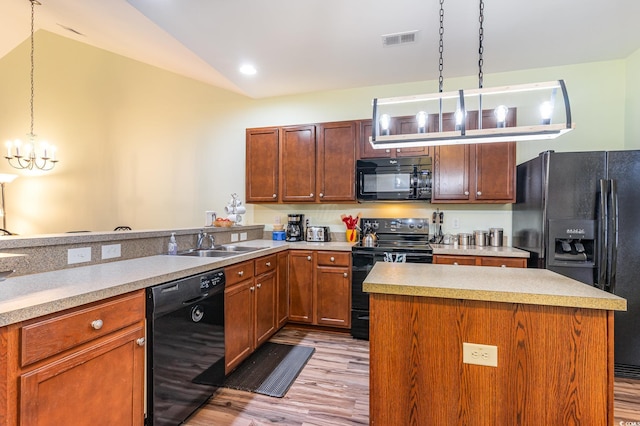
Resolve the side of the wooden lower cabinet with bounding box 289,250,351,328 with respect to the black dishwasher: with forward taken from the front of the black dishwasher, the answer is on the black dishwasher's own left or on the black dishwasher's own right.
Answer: on the black dishwasher's own left

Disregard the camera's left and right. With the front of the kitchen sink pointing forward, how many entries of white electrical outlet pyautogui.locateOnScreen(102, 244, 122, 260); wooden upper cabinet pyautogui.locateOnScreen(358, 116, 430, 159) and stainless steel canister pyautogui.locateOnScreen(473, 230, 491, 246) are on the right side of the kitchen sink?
1

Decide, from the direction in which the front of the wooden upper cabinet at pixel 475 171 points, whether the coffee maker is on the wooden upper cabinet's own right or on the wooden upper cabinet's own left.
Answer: on the wooden upper cabinet's own right

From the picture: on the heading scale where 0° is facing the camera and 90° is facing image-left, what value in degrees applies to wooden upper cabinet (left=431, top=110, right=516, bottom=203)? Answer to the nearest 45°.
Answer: approximately 0°

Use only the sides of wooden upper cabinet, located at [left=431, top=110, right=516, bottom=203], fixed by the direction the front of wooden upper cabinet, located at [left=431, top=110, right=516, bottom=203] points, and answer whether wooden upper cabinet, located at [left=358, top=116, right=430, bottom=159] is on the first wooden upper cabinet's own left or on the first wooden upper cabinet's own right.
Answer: on the first wooden upper cabinet's own right

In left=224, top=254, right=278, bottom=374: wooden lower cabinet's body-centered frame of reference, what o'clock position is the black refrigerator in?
The black refrigerator is roughly at 11 o'clock from the wooden lower cabinet.

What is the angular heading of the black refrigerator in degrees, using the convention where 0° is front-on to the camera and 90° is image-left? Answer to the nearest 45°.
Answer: approximately 315°

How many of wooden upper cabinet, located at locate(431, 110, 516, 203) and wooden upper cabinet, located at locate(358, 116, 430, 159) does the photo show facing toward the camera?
2

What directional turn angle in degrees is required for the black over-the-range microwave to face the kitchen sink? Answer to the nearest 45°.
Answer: approximately 45° to its right

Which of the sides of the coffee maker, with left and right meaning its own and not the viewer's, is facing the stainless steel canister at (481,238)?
left

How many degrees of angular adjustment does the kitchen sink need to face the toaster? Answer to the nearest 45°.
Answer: approximately 90° to its left

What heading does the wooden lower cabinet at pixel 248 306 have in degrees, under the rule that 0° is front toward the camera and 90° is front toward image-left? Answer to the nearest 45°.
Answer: approximately 315°

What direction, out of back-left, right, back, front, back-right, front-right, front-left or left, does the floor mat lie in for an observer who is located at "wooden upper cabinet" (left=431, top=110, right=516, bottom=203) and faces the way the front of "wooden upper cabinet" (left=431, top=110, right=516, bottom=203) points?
front-right

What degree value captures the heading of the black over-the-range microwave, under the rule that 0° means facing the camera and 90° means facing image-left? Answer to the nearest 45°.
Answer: approximately 0°

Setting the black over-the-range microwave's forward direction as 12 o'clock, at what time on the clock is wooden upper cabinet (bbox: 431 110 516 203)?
The wooden upper cabinet is roughly at 9 o'clock from the black over-the-range microwave.
